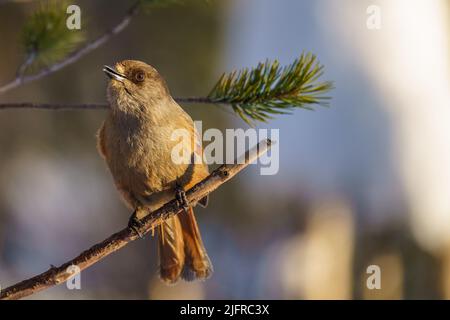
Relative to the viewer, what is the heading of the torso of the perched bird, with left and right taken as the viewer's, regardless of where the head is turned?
facing the viewer and to the left of the viewer

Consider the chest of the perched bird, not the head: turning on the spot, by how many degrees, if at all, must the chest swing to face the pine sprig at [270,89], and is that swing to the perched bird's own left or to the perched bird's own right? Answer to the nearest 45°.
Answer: approximately 90° to the perched bird's own left
